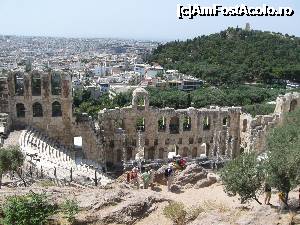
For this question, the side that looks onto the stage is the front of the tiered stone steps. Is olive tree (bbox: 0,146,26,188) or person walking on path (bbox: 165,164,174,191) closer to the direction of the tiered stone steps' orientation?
the person walking on path

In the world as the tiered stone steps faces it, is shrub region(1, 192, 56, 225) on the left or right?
on its right

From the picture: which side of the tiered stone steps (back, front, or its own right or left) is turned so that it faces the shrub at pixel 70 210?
right

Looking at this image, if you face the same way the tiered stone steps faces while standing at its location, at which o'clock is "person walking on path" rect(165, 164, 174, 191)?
The person walking on path is roughly at 2 o'clock from the tiered stone steps.

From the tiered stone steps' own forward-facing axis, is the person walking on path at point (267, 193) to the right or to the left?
on its right

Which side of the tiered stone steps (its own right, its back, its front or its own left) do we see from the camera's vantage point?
right

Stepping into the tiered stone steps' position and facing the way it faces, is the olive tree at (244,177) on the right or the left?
on its right

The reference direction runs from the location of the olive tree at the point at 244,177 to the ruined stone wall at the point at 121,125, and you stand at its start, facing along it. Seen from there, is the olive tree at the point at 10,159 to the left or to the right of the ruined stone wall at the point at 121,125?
left

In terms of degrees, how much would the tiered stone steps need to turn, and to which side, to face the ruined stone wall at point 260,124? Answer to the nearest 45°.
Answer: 0° — it already faces it

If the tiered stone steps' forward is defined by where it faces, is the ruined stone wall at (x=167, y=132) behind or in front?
in front
